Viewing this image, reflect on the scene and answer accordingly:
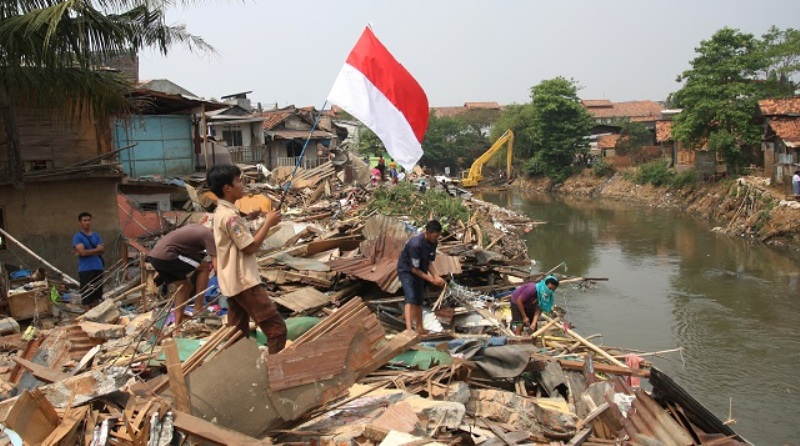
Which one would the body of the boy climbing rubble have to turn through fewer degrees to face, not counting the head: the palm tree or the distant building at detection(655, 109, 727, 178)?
the distant building

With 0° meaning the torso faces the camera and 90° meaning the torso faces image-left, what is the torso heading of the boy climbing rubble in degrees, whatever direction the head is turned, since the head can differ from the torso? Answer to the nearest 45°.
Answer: approximately 270°

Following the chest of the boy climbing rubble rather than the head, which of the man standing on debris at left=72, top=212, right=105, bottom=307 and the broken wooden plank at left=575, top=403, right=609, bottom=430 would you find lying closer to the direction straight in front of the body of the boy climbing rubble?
the broken wooden plank

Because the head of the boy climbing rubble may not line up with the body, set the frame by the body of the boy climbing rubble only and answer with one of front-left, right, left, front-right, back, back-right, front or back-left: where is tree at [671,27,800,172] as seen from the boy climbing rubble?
front-left

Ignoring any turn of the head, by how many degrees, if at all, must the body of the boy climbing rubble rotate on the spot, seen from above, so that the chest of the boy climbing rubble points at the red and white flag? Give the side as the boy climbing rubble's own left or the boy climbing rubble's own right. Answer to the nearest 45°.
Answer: approximately 45° to the boy climbing rubble's own left

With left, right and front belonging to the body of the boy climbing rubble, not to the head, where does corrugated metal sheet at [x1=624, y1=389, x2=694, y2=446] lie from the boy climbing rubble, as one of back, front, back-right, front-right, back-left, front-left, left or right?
front
